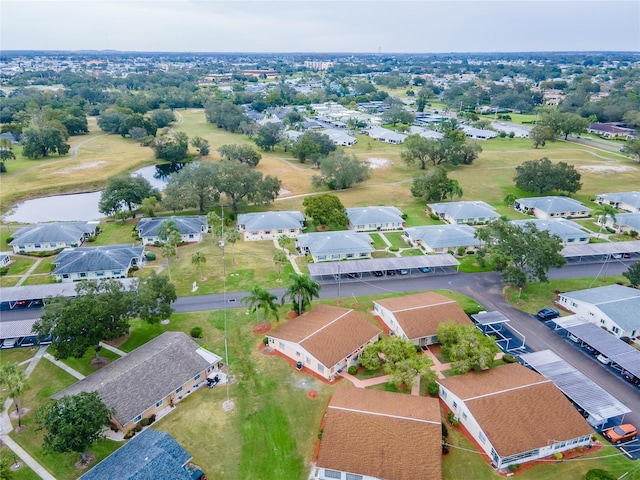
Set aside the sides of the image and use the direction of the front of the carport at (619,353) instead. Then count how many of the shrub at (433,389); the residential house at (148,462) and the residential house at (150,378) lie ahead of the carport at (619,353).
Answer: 3

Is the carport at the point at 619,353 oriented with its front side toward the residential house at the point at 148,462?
yes

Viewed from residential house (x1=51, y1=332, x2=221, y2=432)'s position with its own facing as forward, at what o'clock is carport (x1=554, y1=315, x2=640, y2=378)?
The carport is roughly at 11 o'clock from the residential house.

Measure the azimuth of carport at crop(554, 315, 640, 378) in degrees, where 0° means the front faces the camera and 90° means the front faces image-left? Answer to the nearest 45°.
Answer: approximately 45°

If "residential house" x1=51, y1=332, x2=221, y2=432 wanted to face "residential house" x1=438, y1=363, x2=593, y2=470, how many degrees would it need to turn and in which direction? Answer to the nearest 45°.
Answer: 0° — it already faces it

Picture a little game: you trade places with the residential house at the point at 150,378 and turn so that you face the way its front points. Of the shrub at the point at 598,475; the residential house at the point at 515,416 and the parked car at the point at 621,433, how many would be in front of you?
3

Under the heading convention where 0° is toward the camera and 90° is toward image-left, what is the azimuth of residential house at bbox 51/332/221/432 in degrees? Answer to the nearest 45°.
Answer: approximately 315°

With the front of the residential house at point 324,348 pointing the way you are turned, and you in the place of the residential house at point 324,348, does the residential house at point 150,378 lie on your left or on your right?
on your right
